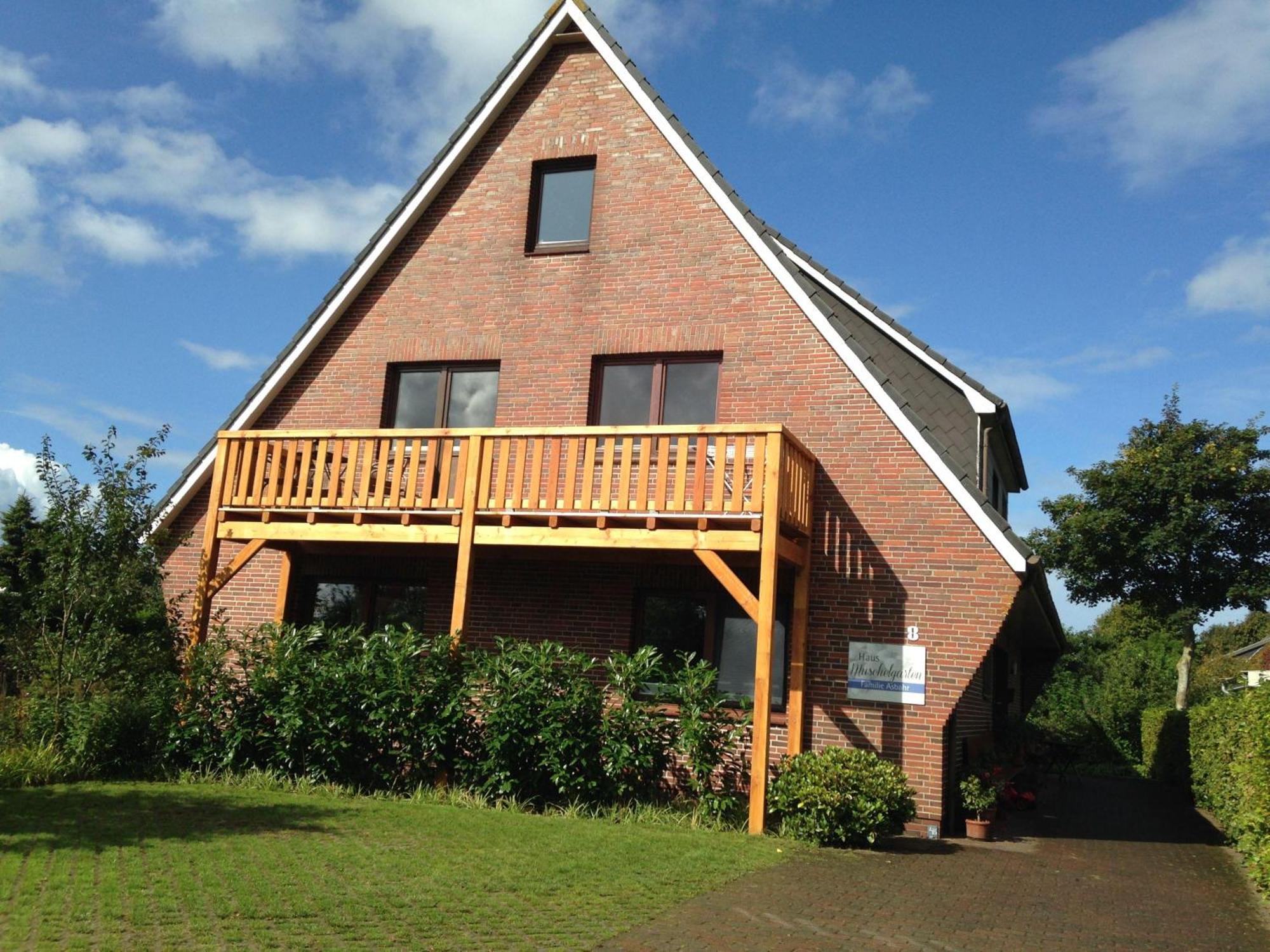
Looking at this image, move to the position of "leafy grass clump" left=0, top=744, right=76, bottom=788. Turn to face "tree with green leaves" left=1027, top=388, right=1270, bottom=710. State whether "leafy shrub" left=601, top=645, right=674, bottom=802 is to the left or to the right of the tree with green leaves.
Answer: right

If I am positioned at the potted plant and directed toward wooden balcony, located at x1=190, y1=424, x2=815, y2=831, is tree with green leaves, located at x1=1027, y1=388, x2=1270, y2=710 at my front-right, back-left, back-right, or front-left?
back-right

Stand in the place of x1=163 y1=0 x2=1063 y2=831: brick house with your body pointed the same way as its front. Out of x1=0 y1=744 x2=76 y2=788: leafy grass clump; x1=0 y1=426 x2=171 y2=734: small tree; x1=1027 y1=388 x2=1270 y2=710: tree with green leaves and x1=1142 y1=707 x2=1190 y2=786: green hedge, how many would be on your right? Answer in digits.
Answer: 2

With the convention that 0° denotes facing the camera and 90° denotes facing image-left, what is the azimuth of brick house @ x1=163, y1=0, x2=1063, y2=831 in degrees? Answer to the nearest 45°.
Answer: approximately 0°

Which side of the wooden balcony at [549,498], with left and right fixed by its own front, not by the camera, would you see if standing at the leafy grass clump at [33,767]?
right

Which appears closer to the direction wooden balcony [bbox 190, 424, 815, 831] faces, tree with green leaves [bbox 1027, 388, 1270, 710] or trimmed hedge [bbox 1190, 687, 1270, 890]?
the trimmed hedge

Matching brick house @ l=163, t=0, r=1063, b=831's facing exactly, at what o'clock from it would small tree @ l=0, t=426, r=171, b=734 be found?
The small tree is roughly at 3 o'clock from the brick house.

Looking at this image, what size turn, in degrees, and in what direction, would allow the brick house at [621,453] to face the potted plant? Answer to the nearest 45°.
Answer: approximately 90° to its left

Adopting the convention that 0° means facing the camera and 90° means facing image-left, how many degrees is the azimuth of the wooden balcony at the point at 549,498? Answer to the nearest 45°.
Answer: approximately 0°
